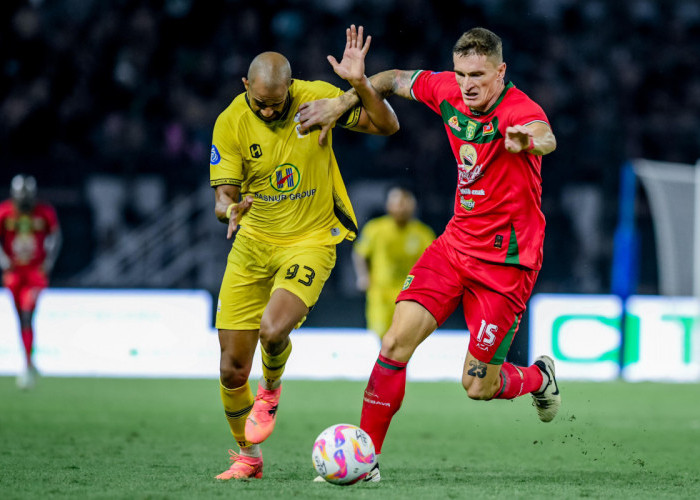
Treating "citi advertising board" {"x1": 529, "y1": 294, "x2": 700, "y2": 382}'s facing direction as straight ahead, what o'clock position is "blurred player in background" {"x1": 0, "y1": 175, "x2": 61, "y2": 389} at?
The blurred player in background is roughly at 2 o'clock from the citi advertising board.

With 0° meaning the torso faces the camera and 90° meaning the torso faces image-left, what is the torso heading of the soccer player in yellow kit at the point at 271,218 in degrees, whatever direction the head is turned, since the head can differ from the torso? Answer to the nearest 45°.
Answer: approximately 0°

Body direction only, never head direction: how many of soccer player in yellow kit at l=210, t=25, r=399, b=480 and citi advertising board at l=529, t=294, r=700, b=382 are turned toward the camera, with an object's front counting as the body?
2

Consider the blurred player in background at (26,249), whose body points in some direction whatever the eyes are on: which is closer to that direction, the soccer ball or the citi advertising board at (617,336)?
the soccer ball

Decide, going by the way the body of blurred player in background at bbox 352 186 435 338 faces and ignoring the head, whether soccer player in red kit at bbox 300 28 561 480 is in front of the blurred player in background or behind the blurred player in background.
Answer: in front

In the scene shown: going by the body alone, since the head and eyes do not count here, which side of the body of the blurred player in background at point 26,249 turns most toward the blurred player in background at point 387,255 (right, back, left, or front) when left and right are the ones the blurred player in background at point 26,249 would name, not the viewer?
left

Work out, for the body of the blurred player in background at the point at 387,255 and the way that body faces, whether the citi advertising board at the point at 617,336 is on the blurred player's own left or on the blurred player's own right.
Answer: on the blurred player's own left

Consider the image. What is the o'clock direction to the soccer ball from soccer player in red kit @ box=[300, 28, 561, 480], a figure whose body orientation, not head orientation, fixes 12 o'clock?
The soccer ball is roughly at 12 o'clock from the soccer player in red kit.

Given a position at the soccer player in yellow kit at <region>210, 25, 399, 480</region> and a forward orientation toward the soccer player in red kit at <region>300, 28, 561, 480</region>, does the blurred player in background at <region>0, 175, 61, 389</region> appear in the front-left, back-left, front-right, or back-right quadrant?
back-left

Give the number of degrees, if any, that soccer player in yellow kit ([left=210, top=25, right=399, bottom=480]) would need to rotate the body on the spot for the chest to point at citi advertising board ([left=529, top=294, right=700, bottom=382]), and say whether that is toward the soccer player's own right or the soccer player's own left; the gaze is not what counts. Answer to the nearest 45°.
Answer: approximately 135° to the soccer player's own left
